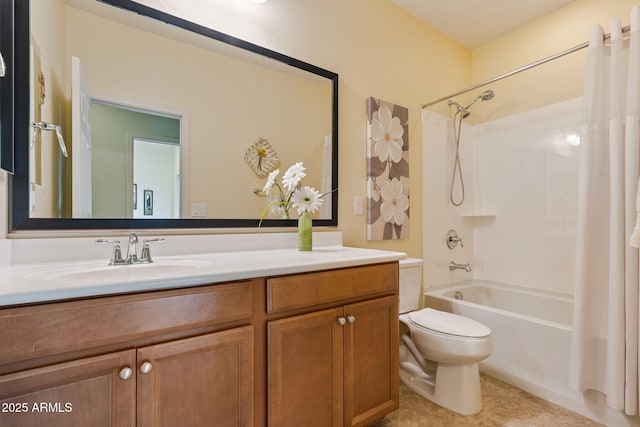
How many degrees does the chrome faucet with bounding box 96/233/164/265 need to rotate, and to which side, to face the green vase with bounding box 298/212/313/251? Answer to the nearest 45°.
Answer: approximately 90° to its left

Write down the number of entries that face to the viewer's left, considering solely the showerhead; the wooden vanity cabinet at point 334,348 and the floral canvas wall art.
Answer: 0

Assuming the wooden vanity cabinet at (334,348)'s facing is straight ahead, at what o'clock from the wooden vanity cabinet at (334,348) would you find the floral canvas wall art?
The floral canvas wall art is roughly at 8 o'clock from the wooden vanity cabinet.

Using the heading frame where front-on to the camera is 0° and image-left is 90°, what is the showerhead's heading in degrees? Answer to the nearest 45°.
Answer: approximately 315°

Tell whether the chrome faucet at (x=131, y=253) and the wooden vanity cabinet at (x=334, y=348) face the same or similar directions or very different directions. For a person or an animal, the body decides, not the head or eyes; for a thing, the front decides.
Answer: same or similar directions

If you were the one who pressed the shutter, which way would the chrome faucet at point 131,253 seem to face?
facing the viewer

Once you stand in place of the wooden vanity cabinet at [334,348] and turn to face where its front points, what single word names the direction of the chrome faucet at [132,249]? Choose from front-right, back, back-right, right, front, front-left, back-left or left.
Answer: back-right

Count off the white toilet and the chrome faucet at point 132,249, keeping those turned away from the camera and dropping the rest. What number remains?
0

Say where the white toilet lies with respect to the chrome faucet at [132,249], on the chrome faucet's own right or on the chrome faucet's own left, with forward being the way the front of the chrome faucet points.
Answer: on the chrome faucet's own left

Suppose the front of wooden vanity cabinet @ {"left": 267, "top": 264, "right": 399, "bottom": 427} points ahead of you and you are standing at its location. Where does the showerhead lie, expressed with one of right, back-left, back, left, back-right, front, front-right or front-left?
left

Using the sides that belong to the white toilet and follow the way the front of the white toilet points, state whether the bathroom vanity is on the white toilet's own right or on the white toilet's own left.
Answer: on the white toilet's own right

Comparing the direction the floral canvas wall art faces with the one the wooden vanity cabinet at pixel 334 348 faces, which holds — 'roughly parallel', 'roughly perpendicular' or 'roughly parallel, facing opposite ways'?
roughly parallel
